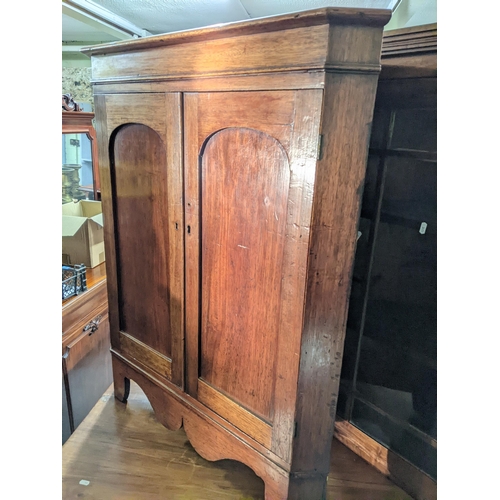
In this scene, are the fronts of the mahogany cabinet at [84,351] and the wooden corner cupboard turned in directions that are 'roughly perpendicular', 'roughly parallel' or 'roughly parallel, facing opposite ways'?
roughly perpendicular

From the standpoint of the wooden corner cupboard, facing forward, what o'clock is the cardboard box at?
The cardboard box is roughly at 3 o'clock from the wooden corner cupboard.

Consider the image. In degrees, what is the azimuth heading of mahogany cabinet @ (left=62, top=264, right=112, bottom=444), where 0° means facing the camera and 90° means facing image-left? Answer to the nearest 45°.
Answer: approximately 315°

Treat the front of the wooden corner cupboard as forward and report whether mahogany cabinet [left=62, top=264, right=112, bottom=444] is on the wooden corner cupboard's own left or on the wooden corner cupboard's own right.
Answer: on the wooden corner cupboard's own right
